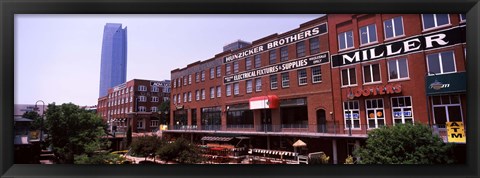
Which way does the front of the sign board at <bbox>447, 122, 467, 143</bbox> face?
toward the camera

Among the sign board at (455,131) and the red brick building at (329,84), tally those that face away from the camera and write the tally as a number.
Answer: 0

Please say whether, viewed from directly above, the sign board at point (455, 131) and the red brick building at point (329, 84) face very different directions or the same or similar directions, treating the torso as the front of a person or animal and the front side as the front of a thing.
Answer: same or similar directions

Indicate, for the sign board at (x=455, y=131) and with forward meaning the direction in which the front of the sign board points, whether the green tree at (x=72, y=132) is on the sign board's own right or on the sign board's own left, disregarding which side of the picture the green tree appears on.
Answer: on the sign board's own right

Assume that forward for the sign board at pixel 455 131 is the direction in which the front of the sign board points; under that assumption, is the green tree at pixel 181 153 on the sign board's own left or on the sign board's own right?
on the sign board's own right

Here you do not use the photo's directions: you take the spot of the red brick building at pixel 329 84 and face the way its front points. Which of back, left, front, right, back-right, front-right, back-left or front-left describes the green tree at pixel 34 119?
front

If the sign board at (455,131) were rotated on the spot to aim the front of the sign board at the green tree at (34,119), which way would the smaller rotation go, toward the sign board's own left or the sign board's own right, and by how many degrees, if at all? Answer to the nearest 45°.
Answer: approximately 45° to the sign board's own right

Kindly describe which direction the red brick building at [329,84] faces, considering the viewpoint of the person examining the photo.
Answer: facing the viewer and to the left of the viewer

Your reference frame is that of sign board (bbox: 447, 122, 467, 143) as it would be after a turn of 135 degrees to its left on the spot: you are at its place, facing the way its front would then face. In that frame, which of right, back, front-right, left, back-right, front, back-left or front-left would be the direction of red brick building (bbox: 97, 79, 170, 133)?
back-left
